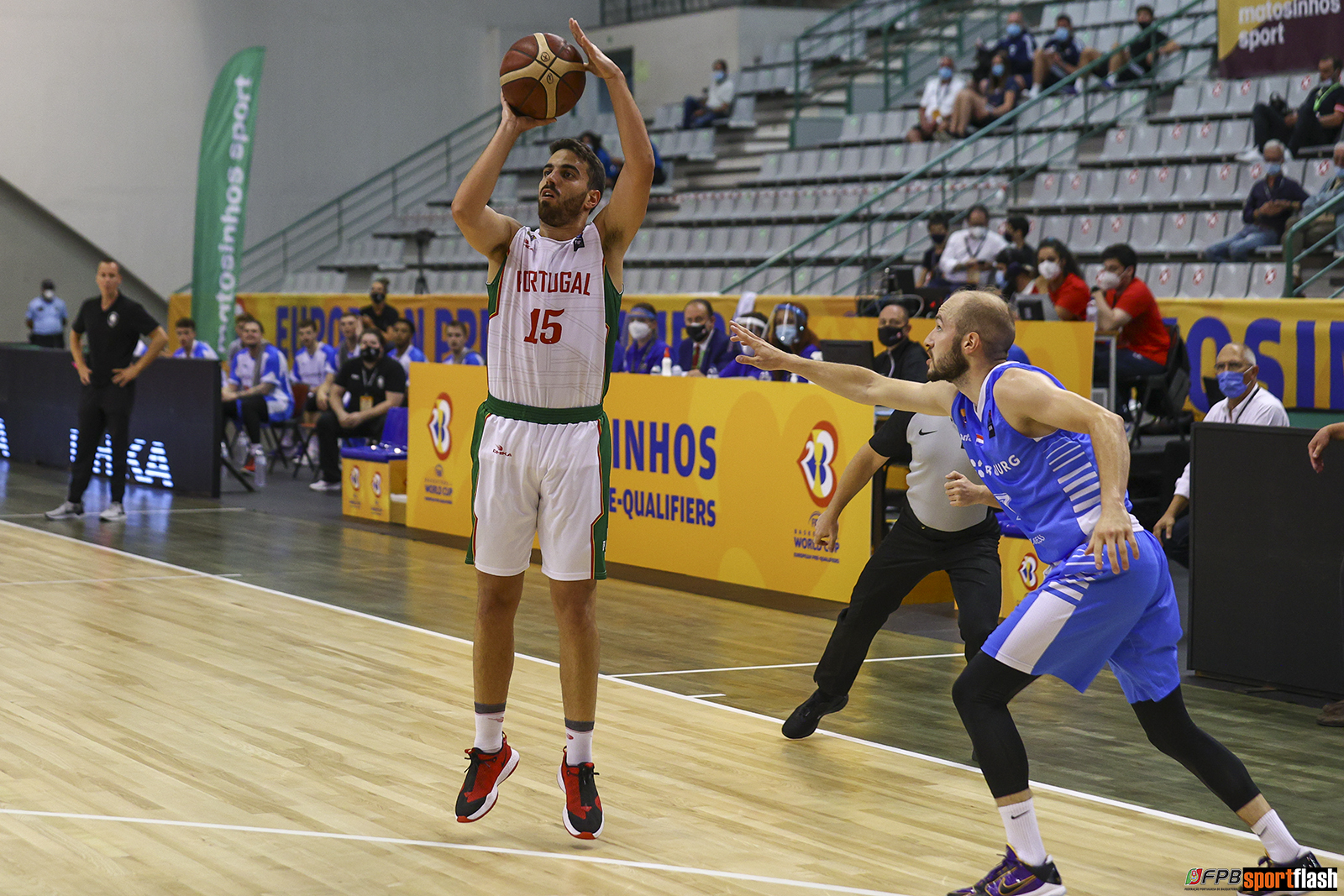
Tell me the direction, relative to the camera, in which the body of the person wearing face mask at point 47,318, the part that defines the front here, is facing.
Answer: toward the camera

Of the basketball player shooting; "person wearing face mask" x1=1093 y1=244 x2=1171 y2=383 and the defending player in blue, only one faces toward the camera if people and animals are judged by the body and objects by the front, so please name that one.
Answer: the basketball player shooting

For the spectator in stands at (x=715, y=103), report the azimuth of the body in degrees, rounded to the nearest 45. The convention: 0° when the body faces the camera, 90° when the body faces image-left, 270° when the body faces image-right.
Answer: approximately 45°

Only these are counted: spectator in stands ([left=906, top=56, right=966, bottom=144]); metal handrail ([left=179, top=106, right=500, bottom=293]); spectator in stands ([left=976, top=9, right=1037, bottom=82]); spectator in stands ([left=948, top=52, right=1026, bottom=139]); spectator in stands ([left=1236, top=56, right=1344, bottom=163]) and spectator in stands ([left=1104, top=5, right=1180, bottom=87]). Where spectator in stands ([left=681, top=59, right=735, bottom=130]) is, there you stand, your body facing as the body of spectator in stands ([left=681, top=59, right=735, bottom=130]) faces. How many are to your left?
5

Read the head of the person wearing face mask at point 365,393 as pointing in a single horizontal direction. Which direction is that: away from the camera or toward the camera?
toward the camera

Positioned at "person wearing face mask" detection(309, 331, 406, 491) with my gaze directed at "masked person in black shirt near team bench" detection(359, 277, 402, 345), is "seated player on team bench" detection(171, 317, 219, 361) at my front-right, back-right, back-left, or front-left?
front-left

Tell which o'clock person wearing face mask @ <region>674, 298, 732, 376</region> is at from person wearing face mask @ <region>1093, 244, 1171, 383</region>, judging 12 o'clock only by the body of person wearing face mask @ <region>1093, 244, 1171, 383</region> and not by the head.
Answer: person wearing face mask @ <region>674, 298, 732, 376</region> is roughly at 12 o'clock from person wearing face mask @ <region>1093, 244, 1171, 383</region>.

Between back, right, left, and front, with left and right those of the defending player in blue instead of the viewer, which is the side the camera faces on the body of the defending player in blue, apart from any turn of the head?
left

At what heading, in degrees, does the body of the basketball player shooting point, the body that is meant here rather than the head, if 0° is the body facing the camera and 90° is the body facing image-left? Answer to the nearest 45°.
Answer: approximately 0°

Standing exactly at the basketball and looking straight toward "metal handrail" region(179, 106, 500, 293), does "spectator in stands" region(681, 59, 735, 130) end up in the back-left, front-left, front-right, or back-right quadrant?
front-right

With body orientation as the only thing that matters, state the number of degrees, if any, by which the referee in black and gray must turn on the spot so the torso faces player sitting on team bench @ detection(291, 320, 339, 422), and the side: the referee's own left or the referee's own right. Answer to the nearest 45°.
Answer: approximately 90° to the referee's own right

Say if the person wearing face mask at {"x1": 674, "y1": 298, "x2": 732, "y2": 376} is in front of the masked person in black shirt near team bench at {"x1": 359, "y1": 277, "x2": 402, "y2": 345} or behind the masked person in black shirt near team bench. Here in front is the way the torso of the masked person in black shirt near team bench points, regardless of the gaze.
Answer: in front

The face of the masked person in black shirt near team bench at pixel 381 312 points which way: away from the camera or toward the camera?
toward the camera

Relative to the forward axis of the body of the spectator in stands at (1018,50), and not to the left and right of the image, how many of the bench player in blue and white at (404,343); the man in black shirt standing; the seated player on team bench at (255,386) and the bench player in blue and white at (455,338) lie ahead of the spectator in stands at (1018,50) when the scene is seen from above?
4

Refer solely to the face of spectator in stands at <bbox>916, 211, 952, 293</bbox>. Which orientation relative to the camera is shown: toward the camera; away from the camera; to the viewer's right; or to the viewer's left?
toward the camera
